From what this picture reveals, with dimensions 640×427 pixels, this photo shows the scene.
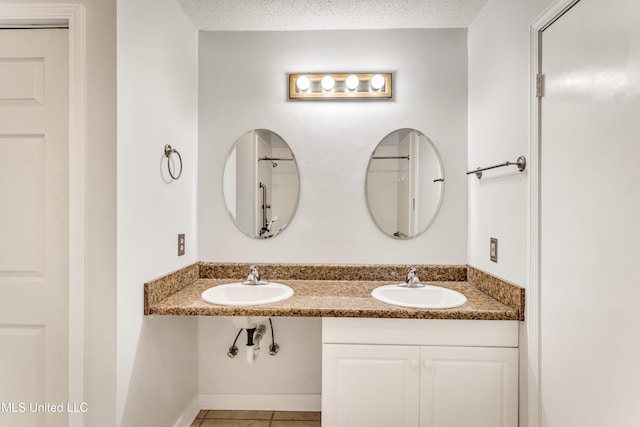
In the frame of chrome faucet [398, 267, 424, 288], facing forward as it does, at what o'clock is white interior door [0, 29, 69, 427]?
The white interior door is roughly at 2 o'clock from the chrome faucet.

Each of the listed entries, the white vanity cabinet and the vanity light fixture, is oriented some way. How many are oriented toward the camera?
2

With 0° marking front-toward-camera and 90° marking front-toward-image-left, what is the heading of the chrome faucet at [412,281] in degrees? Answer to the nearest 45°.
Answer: approximately 0°

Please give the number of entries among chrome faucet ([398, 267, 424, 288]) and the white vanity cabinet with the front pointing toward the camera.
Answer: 2

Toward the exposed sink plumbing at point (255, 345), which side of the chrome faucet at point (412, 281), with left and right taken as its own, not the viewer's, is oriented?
right
